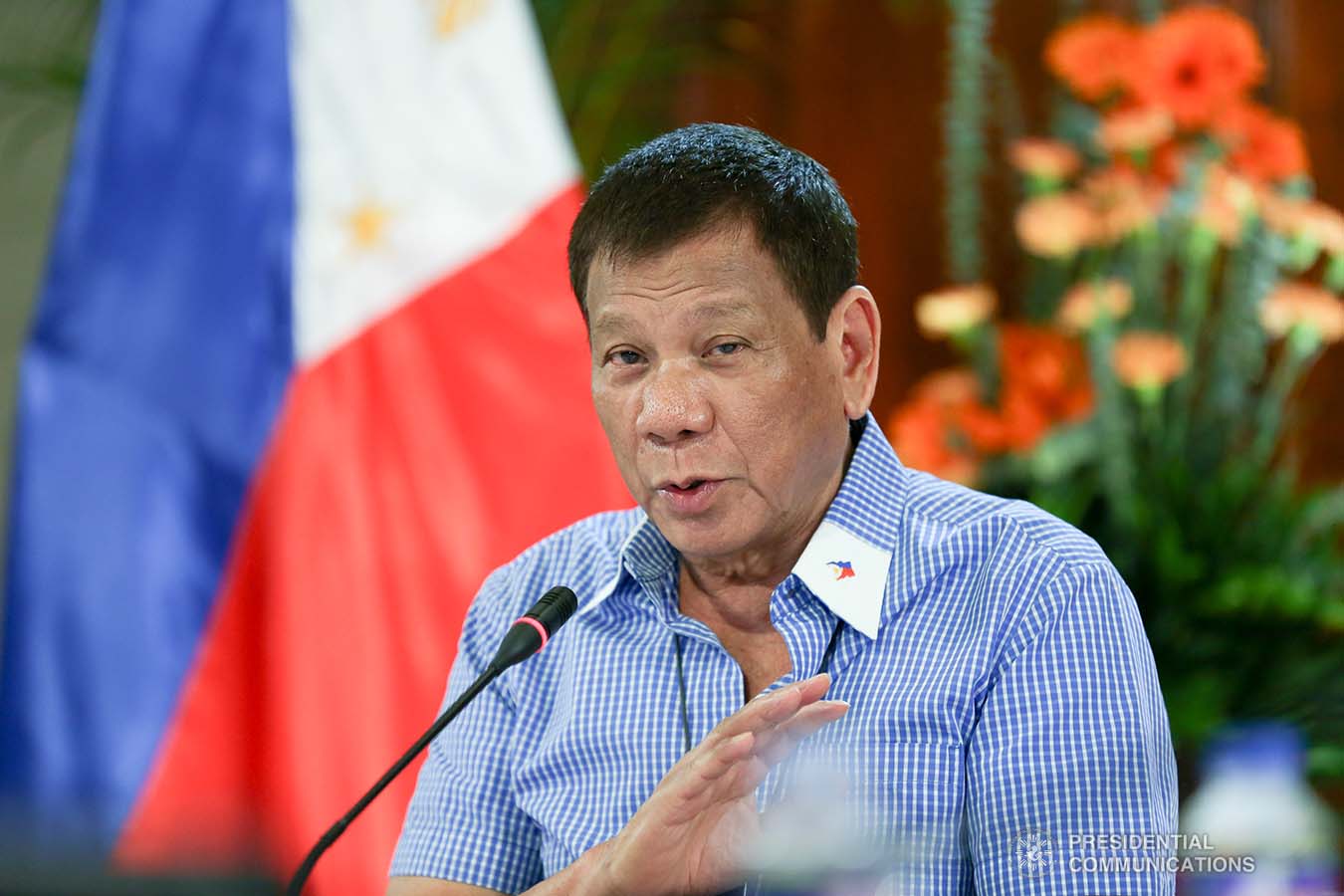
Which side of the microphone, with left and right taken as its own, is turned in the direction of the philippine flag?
left

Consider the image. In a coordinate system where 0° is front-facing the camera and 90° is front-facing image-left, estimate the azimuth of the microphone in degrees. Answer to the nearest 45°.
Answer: approximately 270°

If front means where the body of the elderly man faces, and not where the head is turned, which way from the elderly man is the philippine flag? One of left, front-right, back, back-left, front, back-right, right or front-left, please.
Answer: right

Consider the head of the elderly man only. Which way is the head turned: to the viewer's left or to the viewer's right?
to the viewer's left
